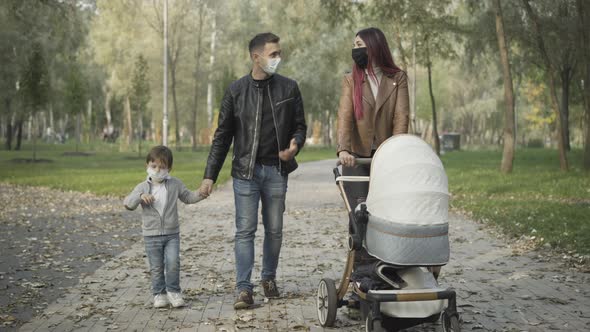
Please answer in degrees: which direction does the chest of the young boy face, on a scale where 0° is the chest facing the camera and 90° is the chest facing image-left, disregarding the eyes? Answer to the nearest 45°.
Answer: approximately 0°

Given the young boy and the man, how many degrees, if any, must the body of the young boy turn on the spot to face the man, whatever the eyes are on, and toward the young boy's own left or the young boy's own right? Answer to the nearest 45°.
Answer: approximately 90° to the young boy's own left

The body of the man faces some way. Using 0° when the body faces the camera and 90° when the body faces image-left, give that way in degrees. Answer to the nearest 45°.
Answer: approximately 0°

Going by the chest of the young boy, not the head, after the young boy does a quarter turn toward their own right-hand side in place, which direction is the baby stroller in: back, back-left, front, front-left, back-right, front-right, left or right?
back-left

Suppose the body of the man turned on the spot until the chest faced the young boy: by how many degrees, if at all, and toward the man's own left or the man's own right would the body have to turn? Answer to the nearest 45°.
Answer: approximately 90° to the man's own right

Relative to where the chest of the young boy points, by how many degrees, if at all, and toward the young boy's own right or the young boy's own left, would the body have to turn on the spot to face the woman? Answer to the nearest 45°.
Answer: approximately 45° to the young boy's own left

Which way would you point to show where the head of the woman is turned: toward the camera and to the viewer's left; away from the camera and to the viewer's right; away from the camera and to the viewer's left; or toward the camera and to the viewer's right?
toward the camera and to the viewer's left

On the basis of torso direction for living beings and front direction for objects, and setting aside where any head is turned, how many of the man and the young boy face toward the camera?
2
